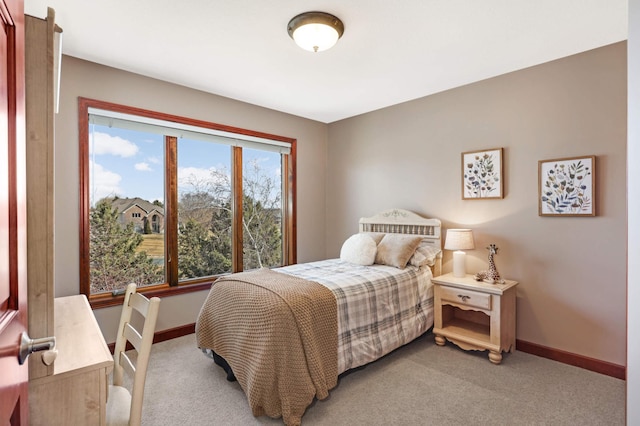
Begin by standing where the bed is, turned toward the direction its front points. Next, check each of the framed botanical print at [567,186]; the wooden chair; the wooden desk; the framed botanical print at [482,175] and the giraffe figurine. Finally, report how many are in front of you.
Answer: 2

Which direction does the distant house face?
toward the camera

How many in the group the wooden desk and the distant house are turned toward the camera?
1

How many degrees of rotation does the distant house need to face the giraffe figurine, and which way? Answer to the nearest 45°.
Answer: approximately 45° to its left

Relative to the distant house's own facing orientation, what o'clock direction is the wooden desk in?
The wooden desk is roughly at 12 o'clock from the distant house.

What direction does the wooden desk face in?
to the viewer's right

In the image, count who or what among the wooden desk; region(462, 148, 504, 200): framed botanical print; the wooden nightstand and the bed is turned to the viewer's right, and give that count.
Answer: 1

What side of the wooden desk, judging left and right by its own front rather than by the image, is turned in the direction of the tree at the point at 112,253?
left

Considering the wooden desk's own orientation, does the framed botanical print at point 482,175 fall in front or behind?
in front

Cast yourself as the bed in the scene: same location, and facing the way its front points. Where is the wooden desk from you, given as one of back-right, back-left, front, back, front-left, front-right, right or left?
front

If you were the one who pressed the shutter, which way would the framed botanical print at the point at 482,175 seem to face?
facing the viewer and to the left of the viewer

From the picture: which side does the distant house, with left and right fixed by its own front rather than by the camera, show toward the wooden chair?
front
